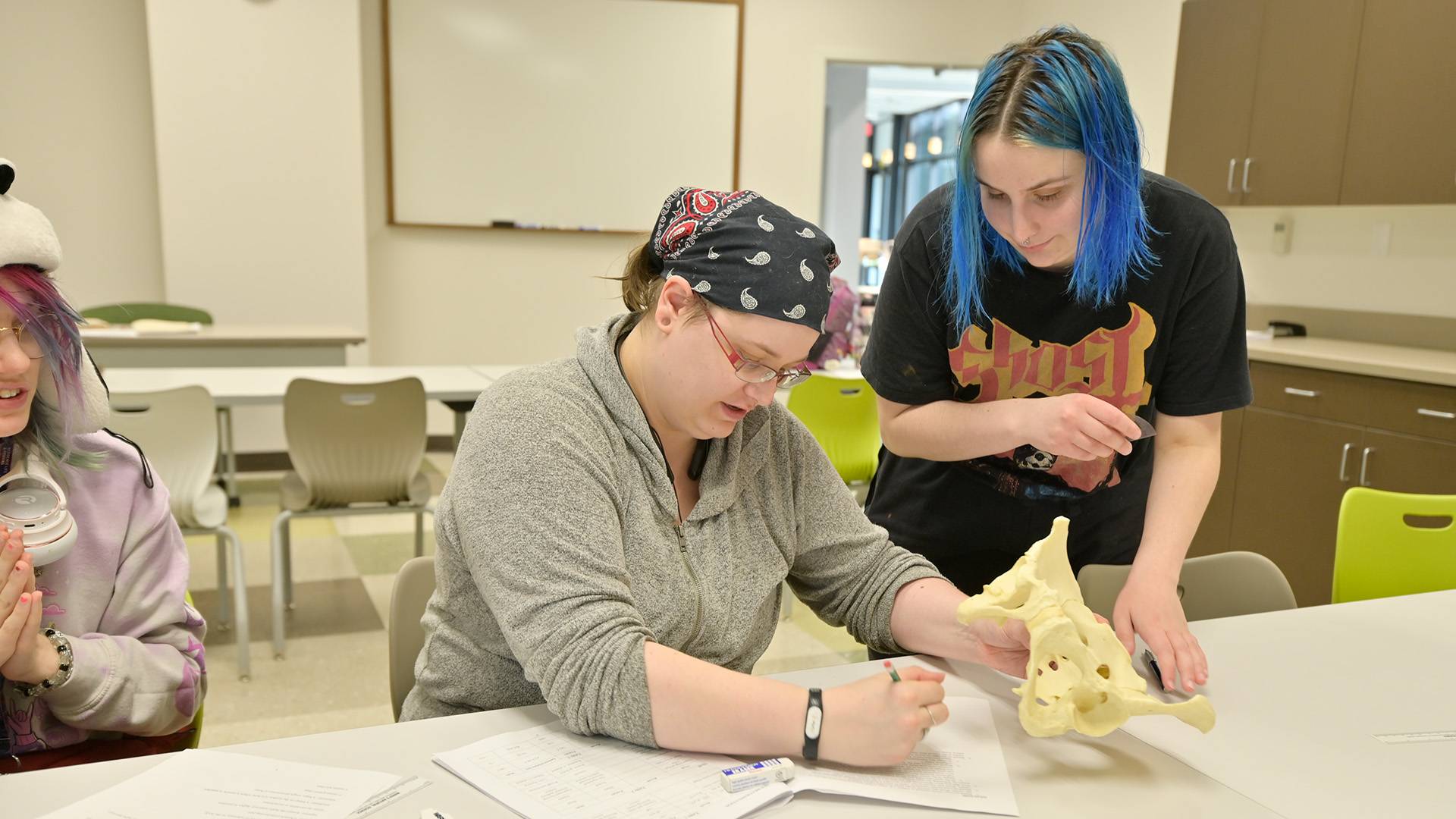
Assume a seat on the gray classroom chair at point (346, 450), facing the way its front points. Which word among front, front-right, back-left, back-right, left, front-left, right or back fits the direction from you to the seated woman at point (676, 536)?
back

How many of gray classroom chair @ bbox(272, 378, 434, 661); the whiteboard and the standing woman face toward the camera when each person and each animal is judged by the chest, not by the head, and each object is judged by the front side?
2

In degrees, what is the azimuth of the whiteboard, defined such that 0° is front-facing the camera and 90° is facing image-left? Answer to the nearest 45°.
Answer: approximately 0°

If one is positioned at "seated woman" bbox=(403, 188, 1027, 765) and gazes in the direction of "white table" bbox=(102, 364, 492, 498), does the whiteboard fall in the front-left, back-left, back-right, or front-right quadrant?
front-right

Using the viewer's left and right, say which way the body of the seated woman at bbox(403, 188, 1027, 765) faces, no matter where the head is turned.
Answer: facing the viewer and to the right of the viewer

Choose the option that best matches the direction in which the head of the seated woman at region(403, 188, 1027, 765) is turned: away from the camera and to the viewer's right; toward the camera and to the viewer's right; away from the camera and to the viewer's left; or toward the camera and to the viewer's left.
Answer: toward the camera and to the viewer's right

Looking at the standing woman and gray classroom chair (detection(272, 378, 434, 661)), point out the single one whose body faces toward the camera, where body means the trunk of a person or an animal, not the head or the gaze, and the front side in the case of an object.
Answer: the standing woman

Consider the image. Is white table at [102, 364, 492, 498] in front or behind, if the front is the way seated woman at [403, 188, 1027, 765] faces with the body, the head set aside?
behind

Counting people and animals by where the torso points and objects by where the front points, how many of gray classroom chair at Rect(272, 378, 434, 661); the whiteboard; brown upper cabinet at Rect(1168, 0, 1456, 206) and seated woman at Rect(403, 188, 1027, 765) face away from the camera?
1
